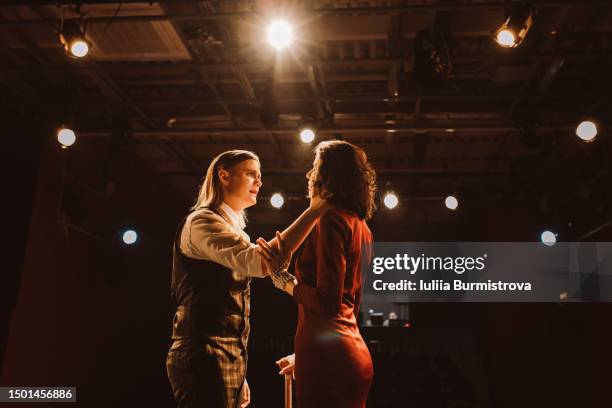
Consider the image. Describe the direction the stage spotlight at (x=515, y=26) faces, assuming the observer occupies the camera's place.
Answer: facing the viewer and to the left of the viewer

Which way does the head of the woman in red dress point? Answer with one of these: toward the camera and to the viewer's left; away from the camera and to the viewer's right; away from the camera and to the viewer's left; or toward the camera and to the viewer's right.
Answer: away from the camera and to the viewer's left

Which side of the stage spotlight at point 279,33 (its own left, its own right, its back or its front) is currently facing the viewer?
front

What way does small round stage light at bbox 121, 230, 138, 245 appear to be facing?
toward the camera

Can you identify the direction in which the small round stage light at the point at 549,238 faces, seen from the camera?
facing the viewer

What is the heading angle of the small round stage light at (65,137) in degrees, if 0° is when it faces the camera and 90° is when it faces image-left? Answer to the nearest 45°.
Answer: approximately 0°

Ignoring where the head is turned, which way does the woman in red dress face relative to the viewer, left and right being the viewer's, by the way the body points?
facing away from the viewer and to the left of the viewer

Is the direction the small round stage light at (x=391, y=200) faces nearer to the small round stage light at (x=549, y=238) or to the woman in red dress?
the woman in red dress

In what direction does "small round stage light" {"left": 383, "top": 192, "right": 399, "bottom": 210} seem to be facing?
toward the camera

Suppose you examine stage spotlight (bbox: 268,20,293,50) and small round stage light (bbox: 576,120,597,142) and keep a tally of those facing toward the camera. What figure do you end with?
2

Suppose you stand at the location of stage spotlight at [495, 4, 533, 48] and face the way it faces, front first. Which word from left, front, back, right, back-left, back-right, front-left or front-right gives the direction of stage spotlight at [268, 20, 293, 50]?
front-right

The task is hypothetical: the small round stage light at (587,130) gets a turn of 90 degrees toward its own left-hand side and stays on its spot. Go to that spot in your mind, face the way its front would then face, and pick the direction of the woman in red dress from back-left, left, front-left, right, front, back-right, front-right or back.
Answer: right
